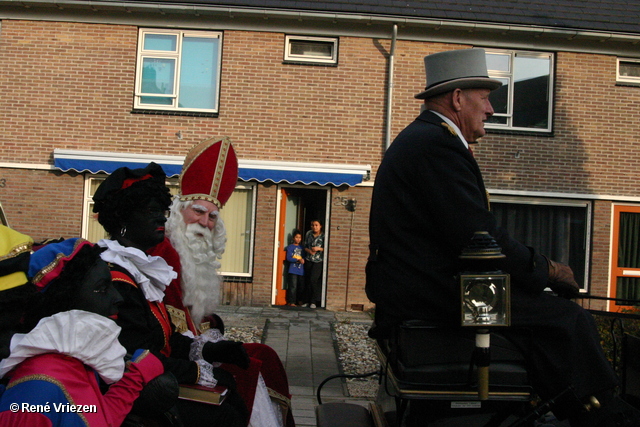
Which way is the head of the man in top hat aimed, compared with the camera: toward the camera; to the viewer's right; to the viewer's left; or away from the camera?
to the viewer's right

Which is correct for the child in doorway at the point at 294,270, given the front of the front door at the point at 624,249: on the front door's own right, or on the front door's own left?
on the front door's own right

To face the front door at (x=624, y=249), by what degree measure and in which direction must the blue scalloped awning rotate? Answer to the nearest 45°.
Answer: approximately 90° to its left

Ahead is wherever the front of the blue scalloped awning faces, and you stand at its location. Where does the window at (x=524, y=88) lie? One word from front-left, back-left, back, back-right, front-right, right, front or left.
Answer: left

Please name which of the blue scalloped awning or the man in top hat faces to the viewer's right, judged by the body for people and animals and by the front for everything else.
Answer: the man in top hat

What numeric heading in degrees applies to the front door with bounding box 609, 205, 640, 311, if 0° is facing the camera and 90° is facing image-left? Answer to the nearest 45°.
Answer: approximately 0°

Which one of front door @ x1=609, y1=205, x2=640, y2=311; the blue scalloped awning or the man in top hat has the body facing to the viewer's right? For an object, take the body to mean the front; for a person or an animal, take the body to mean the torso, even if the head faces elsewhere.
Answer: the man in top hat

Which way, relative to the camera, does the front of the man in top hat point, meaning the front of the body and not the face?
to the viewer's right

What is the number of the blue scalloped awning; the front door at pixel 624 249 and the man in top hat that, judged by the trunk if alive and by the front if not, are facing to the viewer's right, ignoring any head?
1

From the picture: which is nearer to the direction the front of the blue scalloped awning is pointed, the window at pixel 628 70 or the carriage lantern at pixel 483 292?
the carriage lantern

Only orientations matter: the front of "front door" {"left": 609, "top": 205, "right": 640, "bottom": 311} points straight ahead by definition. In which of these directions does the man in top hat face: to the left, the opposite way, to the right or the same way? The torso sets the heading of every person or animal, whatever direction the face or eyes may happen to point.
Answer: to the left

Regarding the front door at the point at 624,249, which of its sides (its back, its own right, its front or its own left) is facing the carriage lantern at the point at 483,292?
front

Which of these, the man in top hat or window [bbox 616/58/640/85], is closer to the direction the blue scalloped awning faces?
the man in top hat

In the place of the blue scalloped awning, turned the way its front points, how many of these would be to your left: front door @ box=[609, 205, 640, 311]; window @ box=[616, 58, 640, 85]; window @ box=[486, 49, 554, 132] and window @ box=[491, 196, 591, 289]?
4
